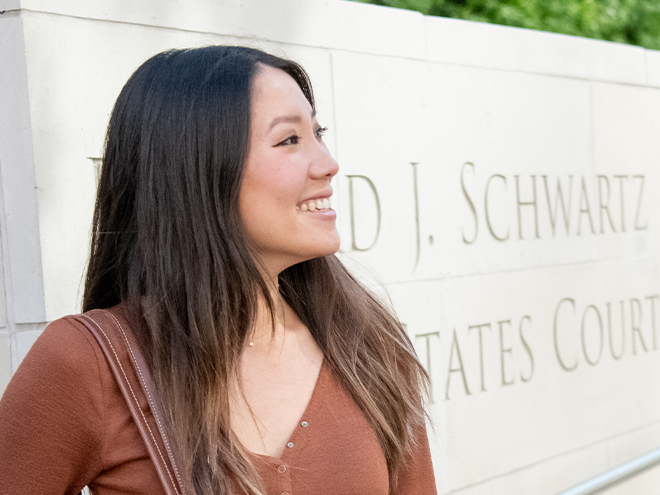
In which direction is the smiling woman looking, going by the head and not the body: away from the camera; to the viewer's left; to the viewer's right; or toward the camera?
to the viewer's right

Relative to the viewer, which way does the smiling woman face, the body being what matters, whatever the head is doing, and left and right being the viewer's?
facing the viewer and to the right of the viewer
